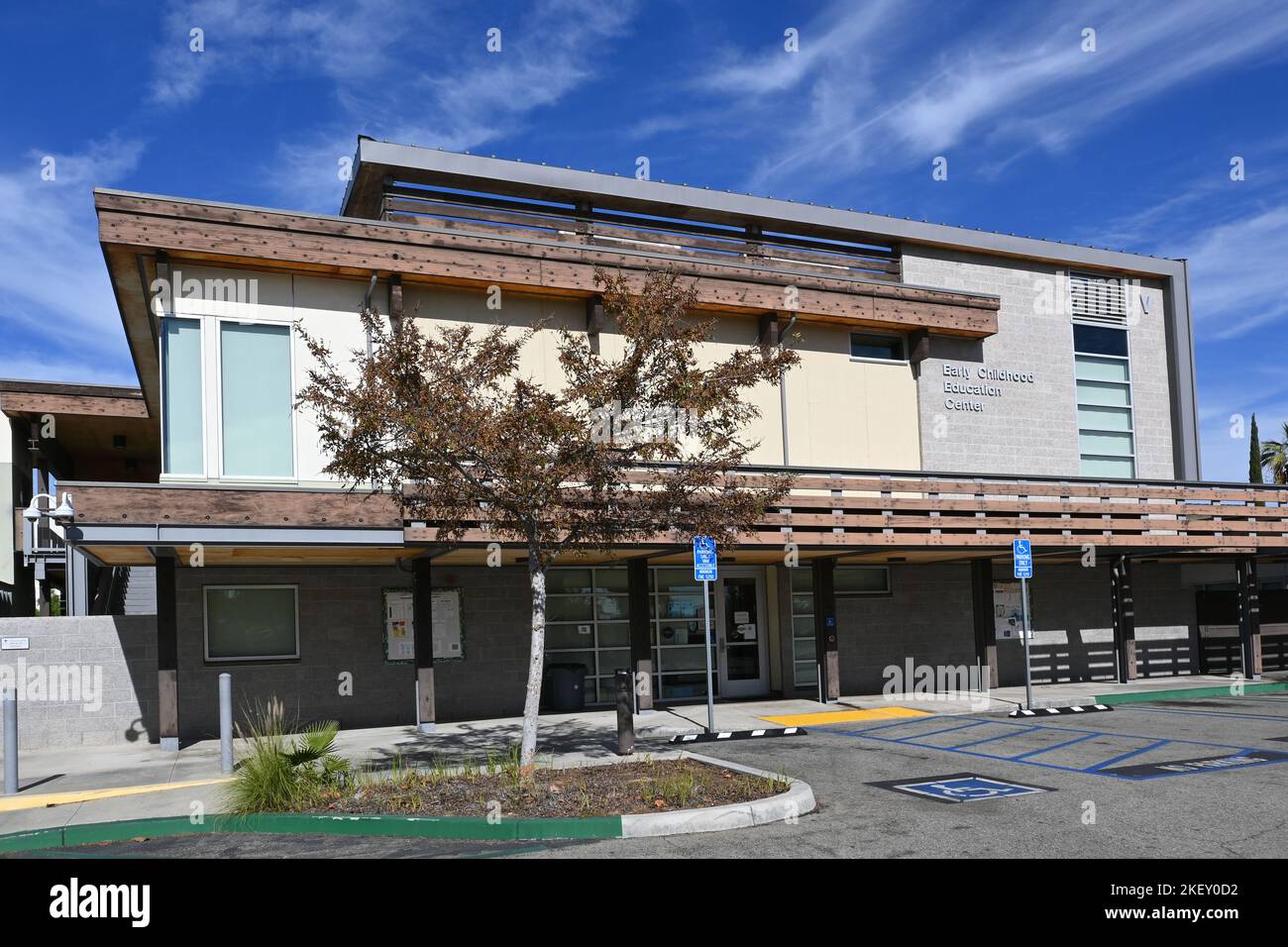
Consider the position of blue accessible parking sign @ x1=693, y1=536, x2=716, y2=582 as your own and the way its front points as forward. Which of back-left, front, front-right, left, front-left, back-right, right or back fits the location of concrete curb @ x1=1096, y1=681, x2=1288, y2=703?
back-left

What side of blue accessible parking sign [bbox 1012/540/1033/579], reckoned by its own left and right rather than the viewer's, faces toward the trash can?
right

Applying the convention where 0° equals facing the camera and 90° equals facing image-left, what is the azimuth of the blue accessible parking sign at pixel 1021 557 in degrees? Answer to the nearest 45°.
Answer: approximately 0°

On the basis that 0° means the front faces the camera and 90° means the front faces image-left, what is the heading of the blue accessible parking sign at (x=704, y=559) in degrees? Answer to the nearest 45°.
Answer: approximately 0°

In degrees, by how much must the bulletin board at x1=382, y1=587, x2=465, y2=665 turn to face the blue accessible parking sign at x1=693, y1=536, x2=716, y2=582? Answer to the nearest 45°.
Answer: approximately 45° to its left

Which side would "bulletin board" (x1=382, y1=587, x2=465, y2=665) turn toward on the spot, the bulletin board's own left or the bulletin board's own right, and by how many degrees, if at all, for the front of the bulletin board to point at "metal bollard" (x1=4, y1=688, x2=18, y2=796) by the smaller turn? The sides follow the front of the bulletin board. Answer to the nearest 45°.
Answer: approximately 45° to the bulletin board's own right

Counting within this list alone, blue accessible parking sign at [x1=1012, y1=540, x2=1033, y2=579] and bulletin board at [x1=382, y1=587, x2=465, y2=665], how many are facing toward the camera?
2

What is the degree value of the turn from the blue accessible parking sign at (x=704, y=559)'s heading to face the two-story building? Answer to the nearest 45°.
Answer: approximately 180°

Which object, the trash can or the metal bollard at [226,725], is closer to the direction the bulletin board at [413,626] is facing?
the metal bollard
